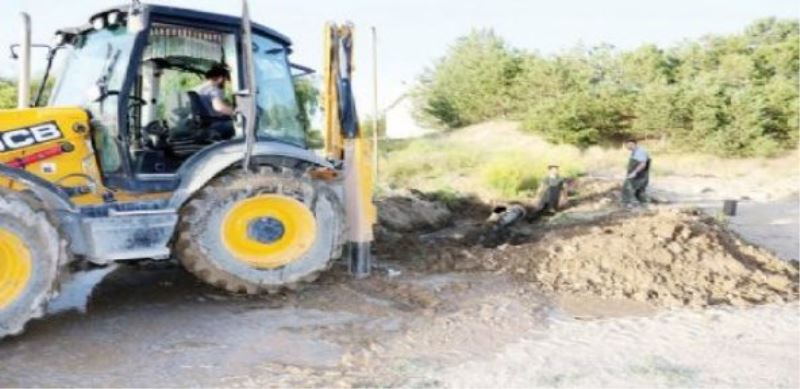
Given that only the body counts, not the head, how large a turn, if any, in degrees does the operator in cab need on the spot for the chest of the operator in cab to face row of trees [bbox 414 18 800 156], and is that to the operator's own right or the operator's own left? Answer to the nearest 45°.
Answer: approximately 45° to the operator's own left

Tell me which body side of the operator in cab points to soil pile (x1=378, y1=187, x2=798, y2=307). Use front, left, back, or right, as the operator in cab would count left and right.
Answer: front

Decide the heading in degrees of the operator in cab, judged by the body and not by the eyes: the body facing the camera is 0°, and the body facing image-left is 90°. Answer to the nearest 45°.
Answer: approximately 270°

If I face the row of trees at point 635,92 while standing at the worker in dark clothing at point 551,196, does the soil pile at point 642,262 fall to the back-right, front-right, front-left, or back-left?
back-right

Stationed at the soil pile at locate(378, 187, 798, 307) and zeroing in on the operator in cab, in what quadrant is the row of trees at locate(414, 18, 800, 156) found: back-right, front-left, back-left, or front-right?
back-right
